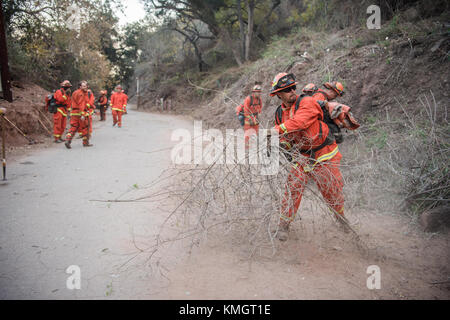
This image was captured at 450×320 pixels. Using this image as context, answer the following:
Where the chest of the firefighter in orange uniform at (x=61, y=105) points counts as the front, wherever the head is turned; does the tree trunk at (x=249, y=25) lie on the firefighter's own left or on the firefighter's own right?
on the firefighter's own left

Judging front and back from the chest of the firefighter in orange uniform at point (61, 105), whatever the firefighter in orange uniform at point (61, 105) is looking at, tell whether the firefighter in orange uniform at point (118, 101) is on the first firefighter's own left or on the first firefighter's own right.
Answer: on the first firefighter's own left

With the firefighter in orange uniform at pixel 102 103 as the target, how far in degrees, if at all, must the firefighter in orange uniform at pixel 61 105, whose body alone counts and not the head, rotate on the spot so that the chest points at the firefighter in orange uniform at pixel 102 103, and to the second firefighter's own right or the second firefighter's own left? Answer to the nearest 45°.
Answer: approximately 135° to the second firefighter's own left

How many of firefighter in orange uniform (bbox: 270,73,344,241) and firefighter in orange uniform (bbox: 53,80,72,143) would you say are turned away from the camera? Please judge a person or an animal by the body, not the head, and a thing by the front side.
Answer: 0

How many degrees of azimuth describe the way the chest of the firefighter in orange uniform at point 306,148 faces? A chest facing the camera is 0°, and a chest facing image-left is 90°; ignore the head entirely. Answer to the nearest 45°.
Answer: approximately 45°

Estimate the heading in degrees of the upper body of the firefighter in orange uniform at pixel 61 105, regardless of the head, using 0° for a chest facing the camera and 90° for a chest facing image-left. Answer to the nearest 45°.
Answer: approximately 315°
